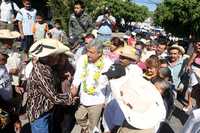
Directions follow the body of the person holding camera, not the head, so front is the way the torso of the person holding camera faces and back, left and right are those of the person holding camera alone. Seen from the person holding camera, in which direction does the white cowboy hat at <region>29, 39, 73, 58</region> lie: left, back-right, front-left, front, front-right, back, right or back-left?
front

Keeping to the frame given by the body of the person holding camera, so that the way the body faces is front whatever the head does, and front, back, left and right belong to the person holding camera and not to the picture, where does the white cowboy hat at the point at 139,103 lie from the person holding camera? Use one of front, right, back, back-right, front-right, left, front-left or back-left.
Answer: front

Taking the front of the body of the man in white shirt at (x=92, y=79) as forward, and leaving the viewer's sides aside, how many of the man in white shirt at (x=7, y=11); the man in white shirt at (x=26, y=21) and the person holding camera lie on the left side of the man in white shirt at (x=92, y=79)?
0

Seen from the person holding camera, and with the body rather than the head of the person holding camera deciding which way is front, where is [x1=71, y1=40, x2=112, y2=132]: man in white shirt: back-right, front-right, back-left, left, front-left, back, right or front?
front

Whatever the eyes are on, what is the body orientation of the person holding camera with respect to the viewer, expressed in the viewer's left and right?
facing the viewer

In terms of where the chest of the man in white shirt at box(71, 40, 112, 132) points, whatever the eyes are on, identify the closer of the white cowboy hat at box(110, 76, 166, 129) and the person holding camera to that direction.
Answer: the white cowboy hat

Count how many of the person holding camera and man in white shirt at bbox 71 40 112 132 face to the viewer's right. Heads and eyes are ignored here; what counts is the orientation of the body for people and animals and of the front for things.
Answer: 0

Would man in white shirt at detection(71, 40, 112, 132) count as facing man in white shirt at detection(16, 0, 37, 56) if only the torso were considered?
no

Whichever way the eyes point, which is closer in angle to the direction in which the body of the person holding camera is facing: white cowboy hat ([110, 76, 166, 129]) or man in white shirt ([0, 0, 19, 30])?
the white cowboy hat

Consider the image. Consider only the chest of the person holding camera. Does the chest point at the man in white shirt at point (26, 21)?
no

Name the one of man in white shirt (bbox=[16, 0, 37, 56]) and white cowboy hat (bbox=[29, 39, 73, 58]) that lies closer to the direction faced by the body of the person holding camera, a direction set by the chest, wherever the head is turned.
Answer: the white cowboy hat

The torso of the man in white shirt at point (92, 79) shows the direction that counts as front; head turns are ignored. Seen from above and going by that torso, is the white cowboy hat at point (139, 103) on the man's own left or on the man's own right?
on the man's own left
